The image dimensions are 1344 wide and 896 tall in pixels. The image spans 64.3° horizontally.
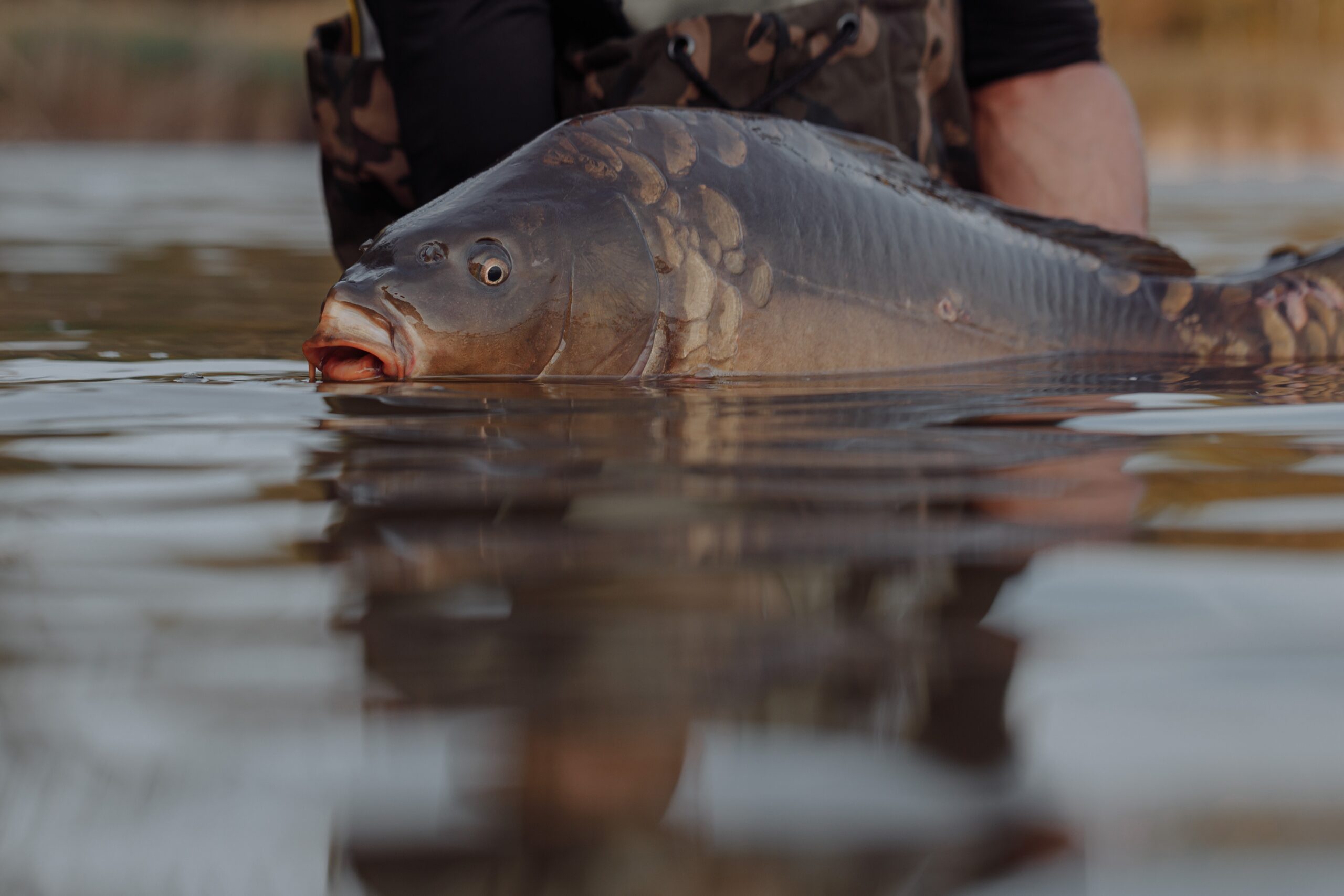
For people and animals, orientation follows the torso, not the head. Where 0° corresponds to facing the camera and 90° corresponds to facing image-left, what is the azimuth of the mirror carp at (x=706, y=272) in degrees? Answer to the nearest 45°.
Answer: approximately 90°
